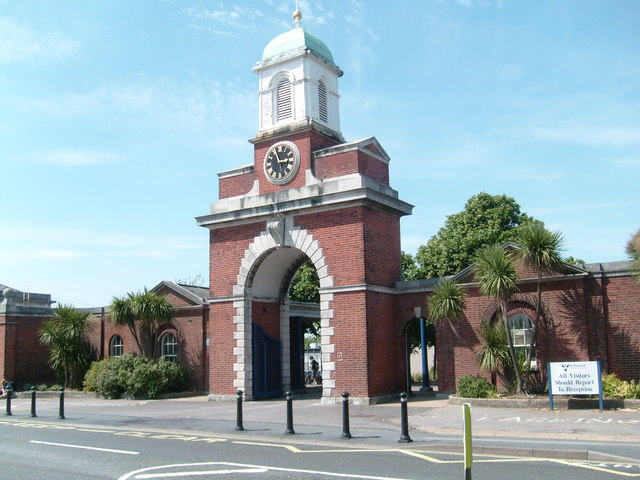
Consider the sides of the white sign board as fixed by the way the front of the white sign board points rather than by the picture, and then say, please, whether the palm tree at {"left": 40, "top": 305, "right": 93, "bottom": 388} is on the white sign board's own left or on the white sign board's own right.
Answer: on the white sign board's own right

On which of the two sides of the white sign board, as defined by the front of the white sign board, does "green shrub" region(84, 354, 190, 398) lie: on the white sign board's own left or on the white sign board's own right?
on the white sign board's own right

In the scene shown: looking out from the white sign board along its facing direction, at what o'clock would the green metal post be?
The green metal post is roughly at 12 o'clock from the white sign board.

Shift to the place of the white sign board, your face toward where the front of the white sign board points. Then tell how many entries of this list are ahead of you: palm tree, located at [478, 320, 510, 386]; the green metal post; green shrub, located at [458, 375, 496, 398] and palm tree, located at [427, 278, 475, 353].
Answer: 1

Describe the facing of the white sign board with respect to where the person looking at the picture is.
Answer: facing the viewer

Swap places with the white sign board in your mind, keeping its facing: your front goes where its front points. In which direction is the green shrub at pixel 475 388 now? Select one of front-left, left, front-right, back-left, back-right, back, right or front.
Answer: back-right

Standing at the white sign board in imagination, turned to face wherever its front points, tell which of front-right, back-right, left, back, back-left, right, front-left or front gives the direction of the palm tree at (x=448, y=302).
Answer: back-right
